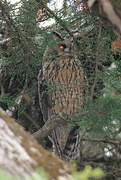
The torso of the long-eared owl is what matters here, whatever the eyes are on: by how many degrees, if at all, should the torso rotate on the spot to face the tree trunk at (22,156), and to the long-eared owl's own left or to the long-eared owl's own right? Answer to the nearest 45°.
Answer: approximately 45° to the long-eared owl's own right

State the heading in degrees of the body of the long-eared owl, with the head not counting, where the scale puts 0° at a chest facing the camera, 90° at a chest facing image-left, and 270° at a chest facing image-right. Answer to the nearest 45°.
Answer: approximately 315°
